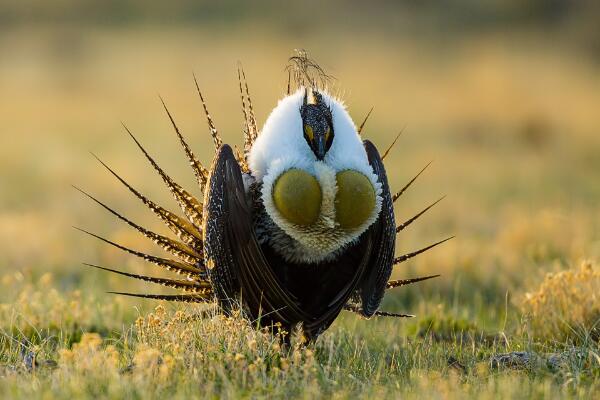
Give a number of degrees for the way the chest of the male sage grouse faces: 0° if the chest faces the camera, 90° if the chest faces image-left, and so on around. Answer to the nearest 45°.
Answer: approximately 0°
